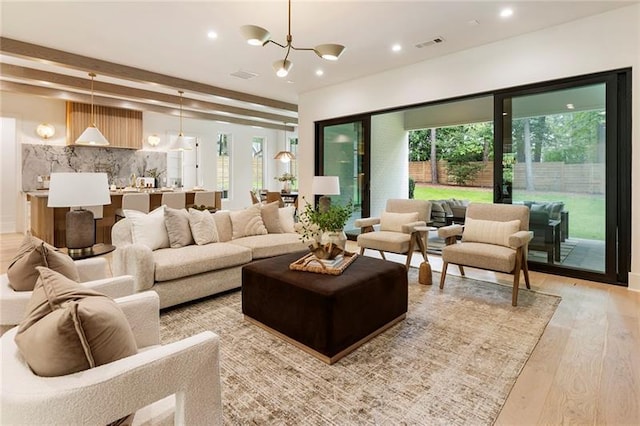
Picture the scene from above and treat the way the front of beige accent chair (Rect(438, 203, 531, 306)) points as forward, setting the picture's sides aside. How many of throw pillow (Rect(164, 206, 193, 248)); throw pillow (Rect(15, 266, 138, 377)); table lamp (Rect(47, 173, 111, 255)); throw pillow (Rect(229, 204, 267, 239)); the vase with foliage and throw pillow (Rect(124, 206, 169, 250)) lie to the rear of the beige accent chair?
0

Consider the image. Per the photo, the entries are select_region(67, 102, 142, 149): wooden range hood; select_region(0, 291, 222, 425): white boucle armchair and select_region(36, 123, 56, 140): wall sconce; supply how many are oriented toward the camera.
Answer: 2

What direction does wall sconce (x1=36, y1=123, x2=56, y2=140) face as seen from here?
toward the camera

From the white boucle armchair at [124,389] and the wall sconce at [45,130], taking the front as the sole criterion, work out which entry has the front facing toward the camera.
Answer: the wall sconce

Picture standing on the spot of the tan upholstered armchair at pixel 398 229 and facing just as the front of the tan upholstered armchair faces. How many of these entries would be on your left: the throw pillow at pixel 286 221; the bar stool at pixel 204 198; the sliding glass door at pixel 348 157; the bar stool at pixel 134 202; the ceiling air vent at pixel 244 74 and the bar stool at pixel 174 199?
0

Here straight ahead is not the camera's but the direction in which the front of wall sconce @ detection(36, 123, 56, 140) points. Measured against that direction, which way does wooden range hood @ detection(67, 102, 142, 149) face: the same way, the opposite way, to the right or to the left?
the same way

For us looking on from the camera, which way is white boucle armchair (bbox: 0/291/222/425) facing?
facing away from the viewer and to the right of the viewer

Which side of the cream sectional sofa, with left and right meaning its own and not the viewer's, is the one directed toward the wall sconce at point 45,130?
back

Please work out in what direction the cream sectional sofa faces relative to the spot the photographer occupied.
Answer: facing the viewer and to the right of the viewer

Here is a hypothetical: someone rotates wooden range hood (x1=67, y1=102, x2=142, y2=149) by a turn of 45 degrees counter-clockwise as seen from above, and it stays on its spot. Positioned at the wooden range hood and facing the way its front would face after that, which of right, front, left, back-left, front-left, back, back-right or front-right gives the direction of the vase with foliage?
front-right

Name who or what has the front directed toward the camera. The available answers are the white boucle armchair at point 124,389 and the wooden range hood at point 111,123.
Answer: the wooden range hood

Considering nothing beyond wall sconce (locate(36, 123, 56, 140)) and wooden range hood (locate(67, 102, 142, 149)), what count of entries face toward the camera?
2

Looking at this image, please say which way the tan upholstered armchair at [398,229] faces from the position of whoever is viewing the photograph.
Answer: facing the viewer and to the left of the viewer

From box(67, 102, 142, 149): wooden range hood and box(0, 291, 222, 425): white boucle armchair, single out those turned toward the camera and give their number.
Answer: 1

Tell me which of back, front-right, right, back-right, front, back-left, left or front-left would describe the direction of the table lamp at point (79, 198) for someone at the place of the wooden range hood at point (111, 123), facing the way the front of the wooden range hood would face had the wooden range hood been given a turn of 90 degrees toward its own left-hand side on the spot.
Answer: right

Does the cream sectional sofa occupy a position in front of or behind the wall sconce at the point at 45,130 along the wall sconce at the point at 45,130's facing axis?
in front

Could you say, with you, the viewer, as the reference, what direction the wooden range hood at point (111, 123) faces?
facing the viewer
